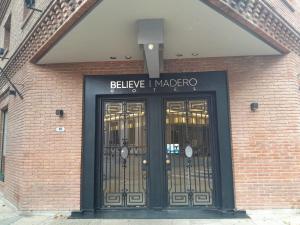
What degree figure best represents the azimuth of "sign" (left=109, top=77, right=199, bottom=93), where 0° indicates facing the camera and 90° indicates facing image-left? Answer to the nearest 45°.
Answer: approximately 0°

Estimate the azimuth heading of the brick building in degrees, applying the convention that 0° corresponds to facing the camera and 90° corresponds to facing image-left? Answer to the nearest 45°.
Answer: approximately 0°
